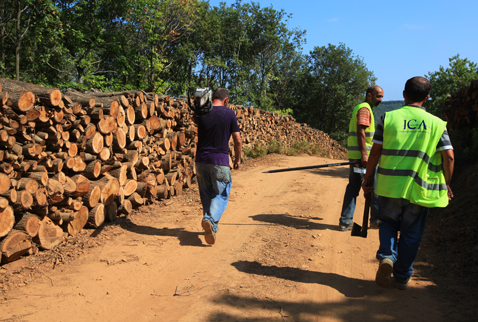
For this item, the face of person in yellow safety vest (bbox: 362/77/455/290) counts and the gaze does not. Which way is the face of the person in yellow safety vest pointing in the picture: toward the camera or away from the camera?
away from the camera

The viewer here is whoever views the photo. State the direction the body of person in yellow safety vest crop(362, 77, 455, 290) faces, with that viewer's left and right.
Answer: facing away from the viewer

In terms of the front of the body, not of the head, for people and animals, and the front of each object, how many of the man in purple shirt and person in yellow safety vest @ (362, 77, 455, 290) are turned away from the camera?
2

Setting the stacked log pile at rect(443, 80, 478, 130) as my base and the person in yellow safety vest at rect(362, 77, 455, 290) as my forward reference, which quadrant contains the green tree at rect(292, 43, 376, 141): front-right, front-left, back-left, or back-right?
back-right

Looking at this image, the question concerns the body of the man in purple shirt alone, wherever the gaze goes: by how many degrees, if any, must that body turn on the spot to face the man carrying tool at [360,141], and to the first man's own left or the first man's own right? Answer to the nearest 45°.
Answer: approximately 90° to the first man's own right

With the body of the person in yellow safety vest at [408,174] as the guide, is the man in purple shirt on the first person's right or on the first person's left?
on the first person's left

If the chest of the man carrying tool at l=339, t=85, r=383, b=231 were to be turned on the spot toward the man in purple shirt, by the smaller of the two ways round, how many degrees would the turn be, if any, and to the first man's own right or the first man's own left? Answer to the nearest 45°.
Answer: approximately 135° to the first man's own right

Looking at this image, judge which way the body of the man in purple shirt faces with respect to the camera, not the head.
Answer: away from the camera

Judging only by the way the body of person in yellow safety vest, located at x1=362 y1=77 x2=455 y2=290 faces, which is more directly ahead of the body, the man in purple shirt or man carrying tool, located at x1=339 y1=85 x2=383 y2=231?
the man carrying tool

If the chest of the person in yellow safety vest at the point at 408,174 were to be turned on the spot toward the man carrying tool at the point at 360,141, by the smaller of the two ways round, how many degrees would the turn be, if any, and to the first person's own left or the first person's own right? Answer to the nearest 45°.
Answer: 0° — they already face them
